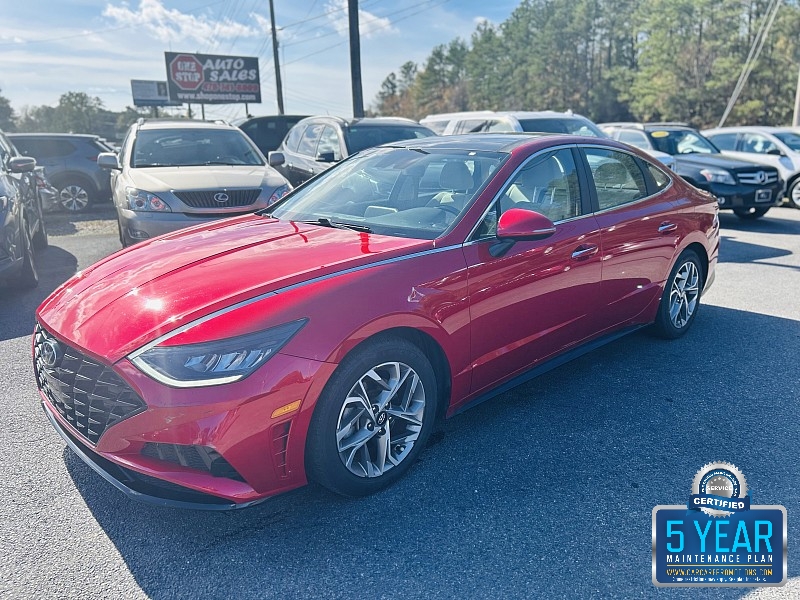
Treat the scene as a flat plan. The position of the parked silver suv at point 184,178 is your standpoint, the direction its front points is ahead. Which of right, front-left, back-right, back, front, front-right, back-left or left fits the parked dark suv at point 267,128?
back

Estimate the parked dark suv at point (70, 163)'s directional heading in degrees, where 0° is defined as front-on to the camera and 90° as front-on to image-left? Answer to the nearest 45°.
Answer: approximately 90°

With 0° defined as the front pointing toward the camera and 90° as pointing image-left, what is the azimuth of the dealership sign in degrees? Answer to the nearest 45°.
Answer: approximately 0°

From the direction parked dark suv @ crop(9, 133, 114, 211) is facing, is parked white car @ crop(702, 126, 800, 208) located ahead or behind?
behind

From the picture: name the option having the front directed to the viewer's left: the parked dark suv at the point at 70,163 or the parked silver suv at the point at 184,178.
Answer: the parked dark suv

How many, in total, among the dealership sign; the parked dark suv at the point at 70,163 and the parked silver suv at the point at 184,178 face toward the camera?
2

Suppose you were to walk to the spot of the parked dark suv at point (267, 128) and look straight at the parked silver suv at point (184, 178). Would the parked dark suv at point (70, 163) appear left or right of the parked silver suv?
right
